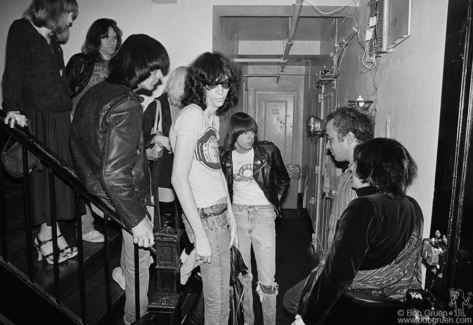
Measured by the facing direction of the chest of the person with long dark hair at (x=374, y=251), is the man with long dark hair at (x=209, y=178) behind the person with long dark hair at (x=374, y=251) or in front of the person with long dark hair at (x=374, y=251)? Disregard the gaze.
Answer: in front

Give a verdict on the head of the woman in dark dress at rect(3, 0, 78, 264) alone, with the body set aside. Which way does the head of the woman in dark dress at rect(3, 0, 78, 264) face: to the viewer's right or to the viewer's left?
to the viewer's right

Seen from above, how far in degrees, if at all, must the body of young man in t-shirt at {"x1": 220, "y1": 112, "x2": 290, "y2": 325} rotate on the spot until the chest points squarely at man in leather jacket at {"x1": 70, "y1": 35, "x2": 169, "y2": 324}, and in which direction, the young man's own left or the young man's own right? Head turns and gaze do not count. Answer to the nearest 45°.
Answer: approximately 45° to the young man's own right

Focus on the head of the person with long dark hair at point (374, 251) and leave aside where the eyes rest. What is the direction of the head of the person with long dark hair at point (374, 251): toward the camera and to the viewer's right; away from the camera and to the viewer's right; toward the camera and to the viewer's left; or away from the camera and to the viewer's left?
away from the camera and to the viewer's left

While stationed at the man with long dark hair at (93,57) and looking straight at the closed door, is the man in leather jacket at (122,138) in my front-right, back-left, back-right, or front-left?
back-right

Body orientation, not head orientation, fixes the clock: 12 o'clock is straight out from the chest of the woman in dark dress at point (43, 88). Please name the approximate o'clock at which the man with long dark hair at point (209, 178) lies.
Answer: The man with long dark hair is roughly at 12 o'clock from the woman in dark dress.

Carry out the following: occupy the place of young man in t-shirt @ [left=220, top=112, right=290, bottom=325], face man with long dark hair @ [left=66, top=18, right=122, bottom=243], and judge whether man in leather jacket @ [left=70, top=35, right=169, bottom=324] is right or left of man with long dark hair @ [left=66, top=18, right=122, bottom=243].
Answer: left

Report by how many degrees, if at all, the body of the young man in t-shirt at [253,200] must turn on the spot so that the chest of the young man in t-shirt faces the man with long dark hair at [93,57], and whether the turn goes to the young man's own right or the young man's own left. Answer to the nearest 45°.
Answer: approximately 90° to the young man's own right

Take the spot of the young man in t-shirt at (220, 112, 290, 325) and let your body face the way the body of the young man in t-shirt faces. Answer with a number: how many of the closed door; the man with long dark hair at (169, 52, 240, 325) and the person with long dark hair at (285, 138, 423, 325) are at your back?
1

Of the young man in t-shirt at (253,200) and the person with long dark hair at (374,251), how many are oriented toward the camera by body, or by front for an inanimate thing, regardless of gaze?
1

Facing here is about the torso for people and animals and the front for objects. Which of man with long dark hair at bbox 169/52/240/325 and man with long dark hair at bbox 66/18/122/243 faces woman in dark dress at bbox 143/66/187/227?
man with long dark hair at bbox 66/18/122/243

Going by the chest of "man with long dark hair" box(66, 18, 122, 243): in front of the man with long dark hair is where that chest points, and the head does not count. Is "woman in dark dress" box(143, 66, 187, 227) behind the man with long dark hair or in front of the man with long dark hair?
in front

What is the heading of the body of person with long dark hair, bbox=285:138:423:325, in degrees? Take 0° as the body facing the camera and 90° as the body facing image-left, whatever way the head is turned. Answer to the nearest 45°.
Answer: approximately 135°

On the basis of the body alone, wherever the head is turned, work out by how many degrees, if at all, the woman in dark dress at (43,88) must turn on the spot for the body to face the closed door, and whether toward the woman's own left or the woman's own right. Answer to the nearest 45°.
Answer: approximately 90° to the woman's own left

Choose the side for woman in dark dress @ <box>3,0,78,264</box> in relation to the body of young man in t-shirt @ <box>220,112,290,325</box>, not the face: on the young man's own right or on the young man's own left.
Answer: on the young man's own right
